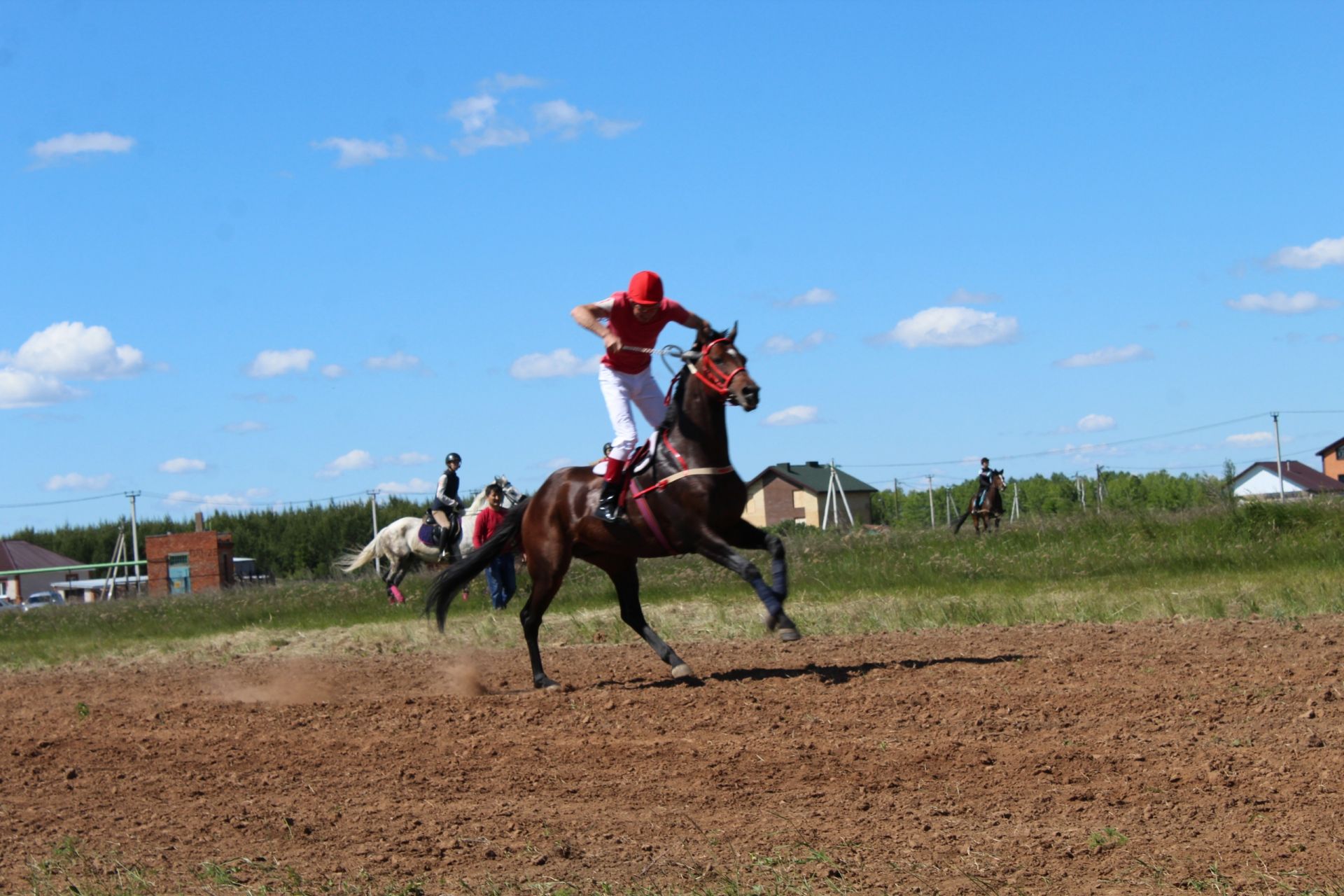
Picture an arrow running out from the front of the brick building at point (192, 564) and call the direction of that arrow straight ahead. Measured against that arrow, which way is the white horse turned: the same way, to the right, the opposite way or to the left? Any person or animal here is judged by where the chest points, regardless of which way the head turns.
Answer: to the left

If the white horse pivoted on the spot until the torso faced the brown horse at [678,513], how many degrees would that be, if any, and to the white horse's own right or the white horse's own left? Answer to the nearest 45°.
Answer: approximately 90° to the white horse's own right

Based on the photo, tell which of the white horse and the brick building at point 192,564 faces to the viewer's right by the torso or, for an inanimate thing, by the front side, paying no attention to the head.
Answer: the white horse

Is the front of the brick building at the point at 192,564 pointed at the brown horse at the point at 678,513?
yes

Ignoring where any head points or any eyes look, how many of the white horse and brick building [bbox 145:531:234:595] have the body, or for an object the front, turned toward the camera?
1

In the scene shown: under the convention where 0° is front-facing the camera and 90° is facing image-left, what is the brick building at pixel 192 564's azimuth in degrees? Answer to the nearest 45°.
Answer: approximately 0°

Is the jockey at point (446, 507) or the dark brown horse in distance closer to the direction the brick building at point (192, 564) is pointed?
the jockey

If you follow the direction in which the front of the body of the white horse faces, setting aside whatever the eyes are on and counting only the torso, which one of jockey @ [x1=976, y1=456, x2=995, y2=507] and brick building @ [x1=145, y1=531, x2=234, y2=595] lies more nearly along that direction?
the jockey

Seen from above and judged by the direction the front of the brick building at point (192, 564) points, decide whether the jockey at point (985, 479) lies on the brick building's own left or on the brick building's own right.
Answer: on the brick building's own left

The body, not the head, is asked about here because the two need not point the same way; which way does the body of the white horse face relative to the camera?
to the viewer's right

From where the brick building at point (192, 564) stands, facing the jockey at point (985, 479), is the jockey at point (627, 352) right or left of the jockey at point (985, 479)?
right
